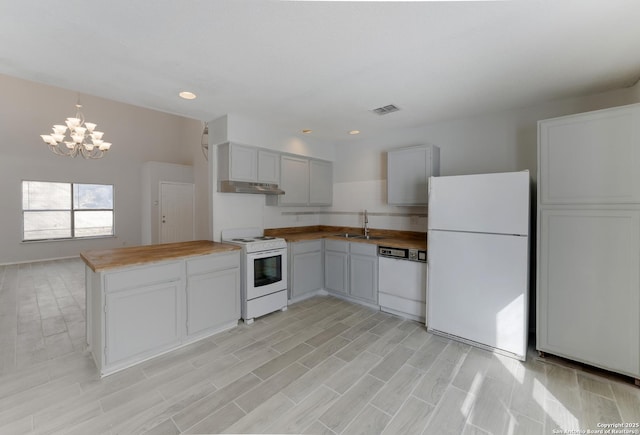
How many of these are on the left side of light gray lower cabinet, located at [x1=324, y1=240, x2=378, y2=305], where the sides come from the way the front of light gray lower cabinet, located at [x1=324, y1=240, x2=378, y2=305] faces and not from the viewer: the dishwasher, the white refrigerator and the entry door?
2

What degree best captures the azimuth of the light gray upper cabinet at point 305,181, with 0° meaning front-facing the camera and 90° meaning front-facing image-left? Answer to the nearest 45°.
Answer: approximately 315°

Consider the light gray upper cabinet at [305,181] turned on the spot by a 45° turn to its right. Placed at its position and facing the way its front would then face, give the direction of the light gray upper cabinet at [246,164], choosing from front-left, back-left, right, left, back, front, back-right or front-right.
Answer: front-right

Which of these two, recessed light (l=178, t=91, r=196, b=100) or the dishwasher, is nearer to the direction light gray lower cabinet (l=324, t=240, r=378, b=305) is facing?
the recessed light

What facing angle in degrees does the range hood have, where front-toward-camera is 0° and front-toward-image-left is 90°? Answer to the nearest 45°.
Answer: approximately 315°

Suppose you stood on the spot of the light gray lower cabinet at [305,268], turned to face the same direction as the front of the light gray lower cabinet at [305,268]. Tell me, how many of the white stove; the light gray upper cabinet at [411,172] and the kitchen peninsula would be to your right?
2

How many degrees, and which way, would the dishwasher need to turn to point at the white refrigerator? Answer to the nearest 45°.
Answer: approximately 90° to its left

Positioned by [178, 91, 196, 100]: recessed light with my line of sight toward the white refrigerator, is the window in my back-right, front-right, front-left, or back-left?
back-left

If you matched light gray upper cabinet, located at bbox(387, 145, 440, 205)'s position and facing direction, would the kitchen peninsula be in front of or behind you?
in front
